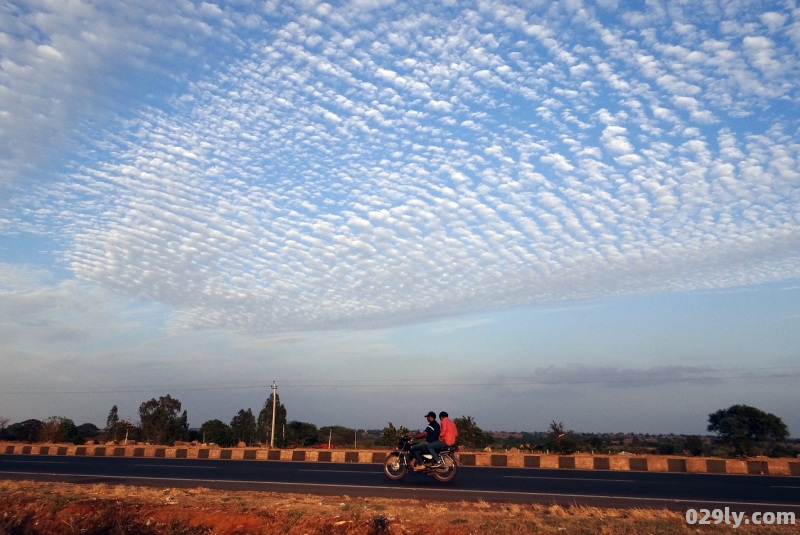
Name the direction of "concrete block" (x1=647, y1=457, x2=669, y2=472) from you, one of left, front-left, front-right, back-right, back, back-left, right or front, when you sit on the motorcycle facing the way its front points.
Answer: back-right

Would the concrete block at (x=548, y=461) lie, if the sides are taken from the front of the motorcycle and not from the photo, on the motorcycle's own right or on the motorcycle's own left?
on the motorcycle's own right

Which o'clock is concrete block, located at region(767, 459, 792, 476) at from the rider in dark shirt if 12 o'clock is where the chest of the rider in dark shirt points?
The concrete block is roughly at 5 o'clock from the rider in dark shirt.

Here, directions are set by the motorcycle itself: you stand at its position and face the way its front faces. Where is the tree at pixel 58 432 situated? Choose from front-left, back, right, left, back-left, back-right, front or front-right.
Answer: front-right

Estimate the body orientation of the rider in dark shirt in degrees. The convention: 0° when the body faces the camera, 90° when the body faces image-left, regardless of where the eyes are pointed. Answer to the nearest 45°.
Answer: approximately 90°

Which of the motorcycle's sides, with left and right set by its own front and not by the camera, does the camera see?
left

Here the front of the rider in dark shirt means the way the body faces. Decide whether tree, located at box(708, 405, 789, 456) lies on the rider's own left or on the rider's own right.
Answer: on the rider's own right

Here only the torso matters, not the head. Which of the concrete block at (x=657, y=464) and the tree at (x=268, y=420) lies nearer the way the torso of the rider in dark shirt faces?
the tree

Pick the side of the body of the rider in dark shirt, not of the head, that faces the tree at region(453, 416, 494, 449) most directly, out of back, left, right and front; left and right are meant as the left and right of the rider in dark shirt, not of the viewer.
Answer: right

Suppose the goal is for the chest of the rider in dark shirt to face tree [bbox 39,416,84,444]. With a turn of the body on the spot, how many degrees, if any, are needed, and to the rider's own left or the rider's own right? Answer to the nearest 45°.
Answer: approximately 45° to the rider's own right

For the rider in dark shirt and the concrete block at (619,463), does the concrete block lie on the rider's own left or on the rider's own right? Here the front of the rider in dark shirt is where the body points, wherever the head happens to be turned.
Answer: on the rider's own right
